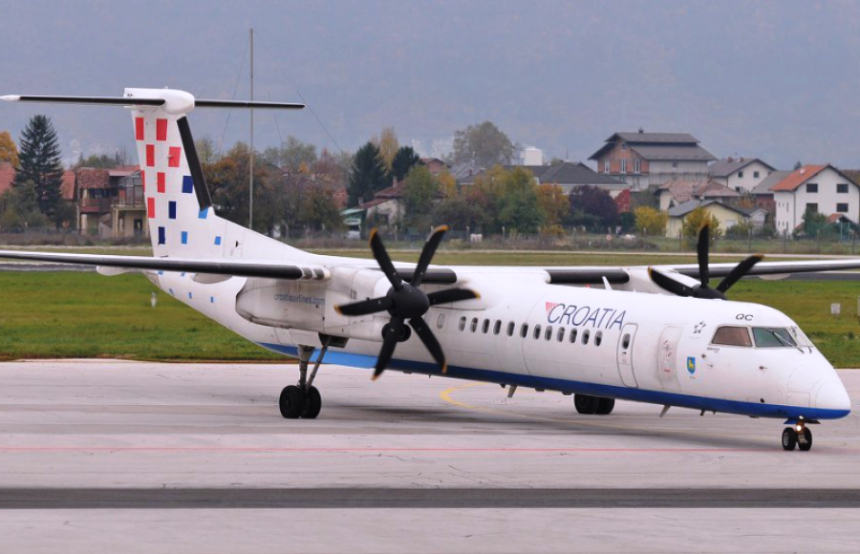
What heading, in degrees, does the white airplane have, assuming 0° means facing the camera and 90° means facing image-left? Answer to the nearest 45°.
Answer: approximately 315°
